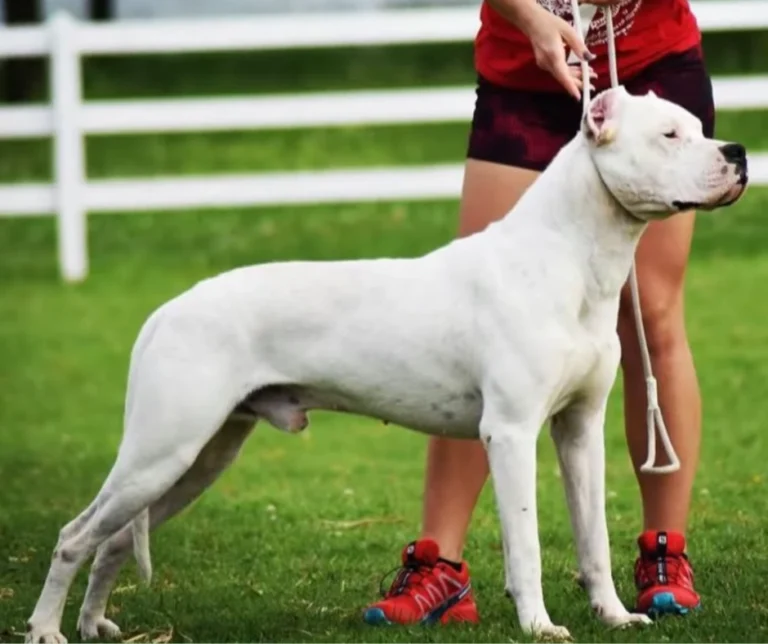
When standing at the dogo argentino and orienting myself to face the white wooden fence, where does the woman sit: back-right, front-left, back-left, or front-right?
front-right

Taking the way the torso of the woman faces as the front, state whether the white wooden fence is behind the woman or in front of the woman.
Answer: behind

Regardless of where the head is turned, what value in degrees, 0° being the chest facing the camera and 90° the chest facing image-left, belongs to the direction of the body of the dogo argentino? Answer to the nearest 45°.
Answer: approximately 270°

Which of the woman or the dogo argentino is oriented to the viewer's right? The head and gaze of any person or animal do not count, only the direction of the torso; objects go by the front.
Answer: the dogo argentino

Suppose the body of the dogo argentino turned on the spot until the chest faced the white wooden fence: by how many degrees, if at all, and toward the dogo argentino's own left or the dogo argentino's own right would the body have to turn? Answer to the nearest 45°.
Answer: approximately 90° to the dogo argentino's own left

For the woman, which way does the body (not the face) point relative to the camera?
toward the camera

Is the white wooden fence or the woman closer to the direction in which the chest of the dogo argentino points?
the woman

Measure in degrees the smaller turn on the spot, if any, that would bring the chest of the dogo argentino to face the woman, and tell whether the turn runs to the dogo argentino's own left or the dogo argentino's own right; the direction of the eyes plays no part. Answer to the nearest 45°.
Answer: approximately 45° to the dogo argentino's own left

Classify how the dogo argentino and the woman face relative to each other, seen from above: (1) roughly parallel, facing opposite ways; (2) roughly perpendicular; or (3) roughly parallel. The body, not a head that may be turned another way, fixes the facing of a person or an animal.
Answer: roughly perpendicular
